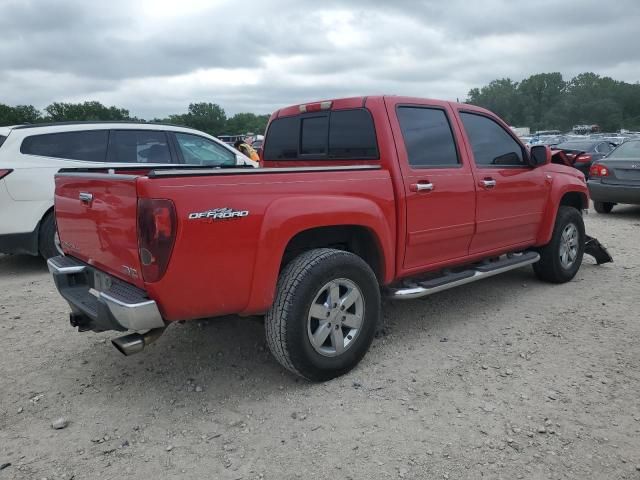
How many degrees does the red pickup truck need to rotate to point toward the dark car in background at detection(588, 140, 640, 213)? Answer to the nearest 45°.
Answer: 0° — it already faces it

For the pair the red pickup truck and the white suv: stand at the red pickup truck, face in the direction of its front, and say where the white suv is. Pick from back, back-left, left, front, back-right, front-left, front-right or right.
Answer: left

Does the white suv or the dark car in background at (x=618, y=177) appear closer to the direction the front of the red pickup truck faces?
the dark car in background

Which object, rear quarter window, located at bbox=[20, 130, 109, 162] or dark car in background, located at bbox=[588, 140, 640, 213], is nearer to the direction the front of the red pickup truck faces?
the dark car in background

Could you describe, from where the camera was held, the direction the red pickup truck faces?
facing away from the viewer and to the right of the viewer

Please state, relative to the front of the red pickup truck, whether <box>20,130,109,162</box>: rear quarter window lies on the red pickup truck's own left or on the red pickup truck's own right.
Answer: on the red pickup truck's own left
